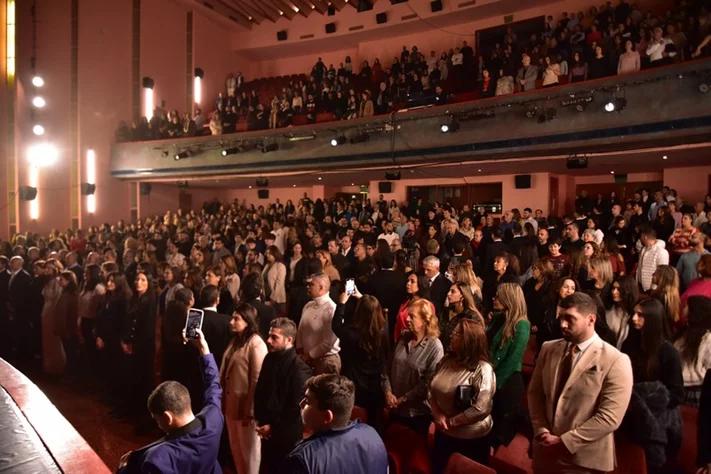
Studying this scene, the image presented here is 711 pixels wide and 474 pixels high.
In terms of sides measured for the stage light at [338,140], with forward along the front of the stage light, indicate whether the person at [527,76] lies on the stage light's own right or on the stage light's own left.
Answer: on the stage light's own left

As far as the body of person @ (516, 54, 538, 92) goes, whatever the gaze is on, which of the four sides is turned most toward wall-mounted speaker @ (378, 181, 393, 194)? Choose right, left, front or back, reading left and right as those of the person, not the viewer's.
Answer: right

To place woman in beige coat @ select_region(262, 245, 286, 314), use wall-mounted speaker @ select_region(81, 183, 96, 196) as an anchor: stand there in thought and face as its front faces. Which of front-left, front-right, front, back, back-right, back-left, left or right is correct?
front-right

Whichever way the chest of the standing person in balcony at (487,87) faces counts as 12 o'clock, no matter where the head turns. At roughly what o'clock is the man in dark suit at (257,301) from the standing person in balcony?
The man in dark suit is roughly at 11 o'clock from the standing person in balcony.

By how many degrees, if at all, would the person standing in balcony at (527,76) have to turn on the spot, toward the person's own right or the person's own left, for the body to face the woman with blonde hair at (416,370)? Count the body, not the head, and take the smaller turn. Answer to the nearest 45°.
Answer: approximately 45° to the person's own left

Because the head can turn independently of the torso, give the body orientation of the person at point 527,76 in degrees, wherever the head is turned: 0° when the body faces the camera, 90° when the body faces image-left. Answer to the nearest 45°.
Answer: approximately 45°

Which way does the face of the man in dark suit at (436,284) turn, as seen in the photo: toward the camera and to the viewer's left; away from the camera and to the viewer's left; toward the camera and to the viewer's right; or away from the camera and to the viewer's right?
toward the camera and to the viewer's left

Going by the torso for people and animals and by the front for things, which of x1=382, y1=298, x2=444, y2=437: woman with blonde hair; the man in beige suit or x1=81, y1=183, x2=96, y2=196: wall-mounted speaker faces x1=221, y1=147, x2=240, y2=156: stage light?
the wall-mounted speaker

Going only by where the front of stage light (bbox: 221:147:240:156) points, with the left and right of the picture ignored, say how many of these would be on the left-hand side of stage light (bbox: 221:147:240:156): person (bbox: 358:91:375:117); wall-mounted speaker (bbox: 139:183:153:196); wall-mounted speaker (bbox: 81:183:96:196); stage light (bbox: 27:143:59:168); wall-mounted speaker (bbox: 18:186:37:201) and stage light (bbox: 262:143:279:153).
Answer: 2

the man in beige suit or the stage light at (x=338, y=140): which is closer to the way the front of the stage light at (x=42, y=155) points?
the man in beige suit

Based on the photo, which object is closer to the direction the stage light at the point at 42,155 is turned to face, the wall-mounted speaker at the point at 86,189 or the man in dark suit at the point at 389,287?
the man in dark suit

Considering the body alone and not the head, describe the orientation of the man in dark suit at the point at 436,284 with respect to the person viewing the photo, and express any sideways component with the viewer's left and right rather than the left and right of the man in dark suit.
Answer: facing the viewer and to the left of the viewer
